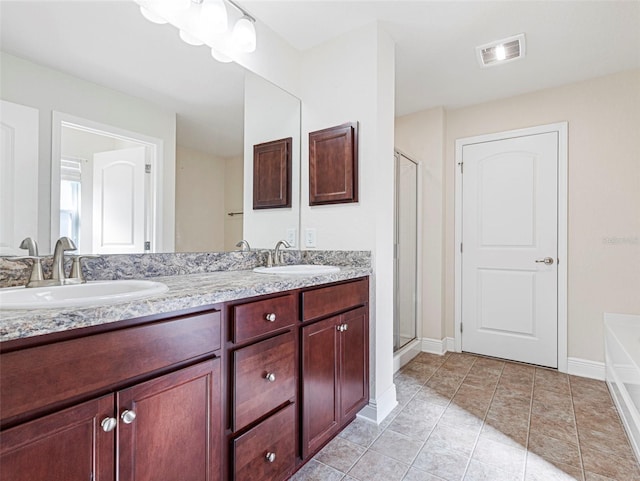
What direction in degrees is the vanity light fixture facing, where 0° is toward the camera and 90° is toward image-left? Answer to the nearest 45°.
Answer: approximately 315°

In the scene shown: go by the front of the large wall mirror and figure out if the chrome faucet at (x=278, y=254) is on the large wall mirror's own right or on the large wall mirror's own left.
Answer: on the large wall mirror's own left

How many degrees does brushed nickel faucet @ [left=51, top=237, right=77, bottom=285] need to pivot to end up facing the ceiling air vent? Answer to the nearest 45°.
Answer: approximately 45° to its left

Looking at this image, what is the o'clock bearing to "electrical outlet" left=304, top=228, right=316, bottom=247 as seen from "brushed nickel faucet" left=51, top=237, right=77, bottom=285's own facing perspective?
The electrical outlet is roughly at 10 o'clock from the brushed nickel faucet.

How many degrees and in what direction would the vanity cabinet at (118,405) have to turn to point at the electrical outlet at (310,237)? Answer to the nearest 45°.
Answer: approximately 90° to its left

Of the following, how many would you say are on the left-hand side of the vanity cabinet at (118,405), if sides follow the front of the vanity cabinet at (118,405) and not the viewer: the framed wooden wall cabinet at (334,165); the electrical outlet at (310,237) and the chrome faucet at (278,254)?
3

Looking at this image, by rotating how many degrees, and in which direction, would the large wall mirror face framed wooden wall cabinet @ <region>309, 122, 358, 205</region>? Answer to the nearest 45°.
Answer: approximately 45° to its left

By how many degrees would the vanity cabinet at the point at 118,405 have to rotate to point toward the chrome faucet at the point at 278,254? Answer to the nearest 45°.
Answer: approximately 90° to its left
